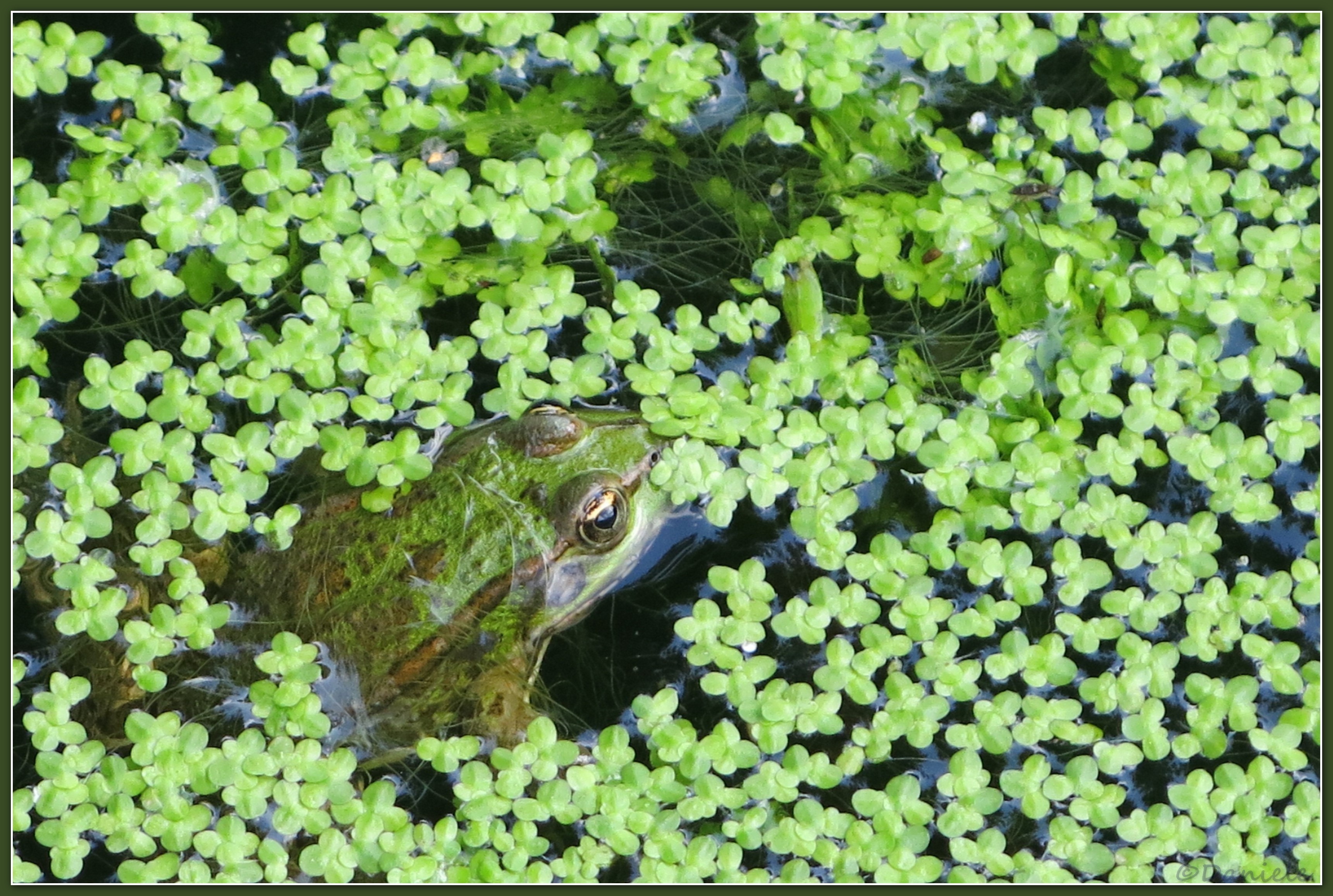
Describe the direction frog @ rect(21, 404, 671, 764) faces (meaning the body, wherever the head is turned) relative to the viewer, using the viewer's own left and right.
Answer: facing away from the viewer and to the right of the viewer
